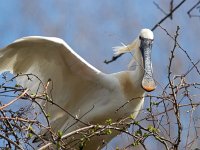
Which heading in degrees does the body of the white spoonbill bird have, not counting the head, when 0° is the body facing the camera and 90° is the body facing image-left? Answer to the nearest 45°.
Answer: approximately 315°
